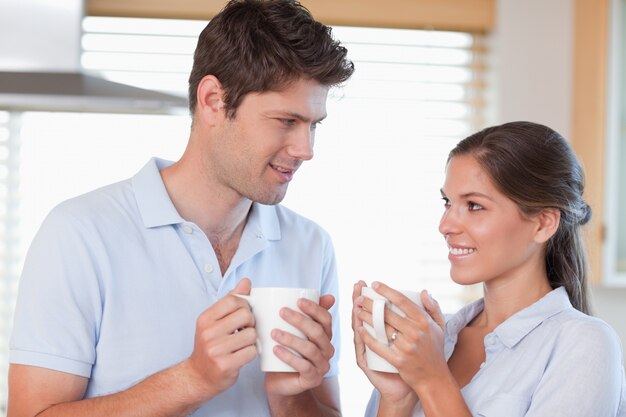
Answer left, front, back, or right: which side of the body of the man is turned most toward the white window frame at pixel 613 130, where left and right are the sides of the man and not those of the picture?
left

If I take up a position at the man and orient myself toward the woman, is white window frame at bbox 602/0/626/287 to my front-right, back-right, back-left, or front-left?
front-left

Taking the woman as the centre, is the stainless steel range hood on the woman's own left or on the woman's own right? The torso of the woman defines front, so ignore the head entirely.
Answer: on the woman's own right

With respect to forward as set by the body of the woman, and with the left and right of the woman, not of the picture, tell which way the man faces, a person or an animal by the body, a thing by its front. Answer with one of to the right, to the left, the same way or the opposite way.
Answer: to the left

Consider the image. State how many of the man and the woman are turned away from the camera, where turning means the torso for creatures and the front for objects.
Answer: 0

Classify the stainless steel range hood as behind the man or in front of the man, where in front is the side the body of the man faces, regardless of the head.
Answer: behind

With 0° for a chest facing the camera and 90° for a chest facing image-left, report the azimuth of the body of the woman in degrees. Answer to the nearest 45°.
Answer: approximately 45°

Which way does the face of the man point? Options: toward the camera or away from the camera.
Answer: toward the camera

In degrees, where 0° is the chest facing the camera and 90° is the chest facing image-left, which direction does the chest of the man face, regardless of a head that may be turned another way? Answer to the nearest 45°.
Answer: approximately 315°

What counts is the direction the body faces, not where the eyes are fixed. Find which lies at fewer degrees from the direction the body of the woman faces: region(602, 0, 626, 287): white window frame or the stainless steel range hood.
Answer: the stainless steel range hood
